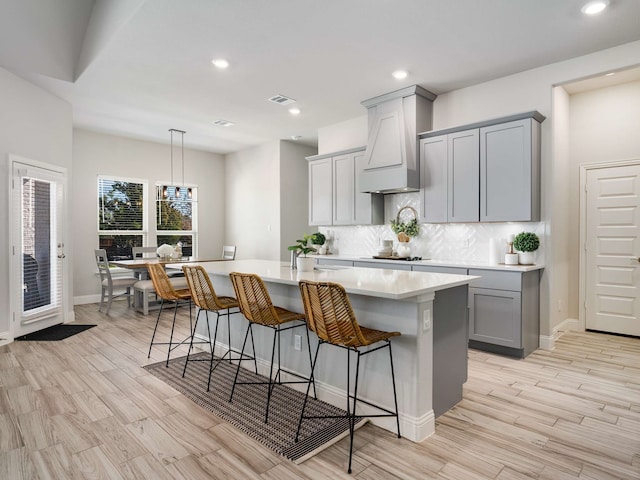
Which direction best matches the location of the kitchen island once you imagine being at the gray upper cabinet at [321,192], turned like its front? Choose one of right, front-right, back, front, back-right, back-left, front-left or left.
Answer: front-left

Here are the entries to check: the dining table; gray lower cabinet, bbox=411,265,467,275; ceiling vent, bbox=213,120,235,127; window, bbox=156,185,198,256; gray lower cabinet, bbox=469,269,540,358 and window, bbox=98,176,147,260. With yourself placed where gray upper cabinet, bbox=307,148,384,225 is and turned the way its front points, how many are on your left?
2

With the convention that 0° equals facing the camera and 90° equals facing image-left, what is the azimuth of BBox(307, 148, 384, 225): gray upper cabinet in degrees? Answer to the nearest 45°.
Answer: approximately 45°

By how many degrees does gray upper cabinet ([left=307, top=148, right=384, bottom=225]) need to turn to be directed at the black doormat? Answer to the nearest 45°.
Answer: approximately 45° to its right

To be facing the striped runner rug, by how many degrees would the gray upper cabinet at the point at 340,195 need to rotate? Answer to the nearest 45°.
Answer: approximately 45° to its left

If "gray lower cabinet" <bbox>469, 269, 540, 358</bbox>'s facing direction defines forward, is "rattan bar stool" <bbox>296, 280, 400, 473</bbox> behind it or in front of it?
in front

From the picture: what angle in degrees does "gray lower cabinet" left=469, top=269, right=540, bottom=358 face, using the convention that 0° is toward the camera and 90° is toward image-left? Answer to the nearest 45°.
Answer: approximately 45°

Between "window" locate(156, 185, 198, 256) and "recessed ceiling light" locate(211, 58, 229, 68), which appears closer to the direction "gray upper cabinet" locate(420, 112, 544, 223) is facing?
the recessed ceiling light

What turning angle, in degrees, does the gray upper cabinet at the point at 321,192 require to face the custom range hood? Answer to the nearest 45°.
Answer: approximately 90° to its left

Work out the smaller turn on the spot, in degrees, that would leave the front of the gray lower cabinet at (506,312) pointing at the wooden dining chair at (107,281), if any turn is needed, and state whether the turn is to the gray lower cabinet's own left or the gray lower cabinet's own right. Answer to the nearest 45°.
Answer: approximately 45° to the gray lower cabinet's own right

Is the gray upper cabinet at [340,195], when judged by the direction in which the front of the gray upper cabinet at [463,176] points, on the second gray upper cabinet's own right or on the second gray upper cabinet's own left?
on the second gray upper cabinet's own right

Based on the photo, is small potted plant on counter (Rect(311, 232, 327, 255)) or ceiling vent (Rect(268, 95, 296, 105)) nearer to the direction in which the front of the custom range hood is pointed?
the ceiling vent
